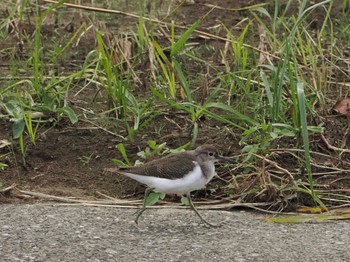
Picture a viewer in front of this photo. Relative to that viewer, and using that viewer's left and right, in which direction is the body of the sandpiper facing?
facing to the right of the viewer
